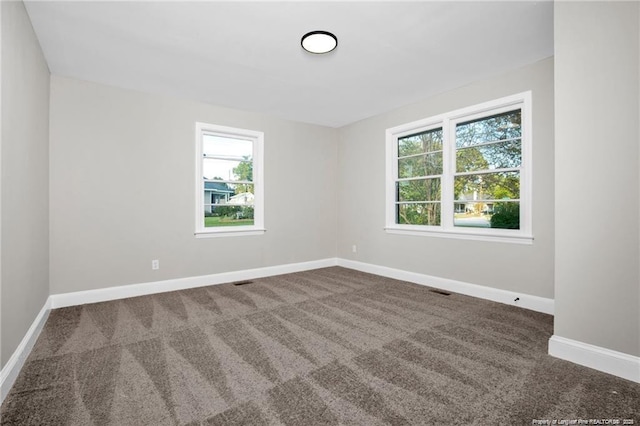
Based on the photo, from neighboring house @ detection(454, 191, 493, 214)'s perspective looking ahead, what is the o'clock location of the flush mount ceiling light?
The flush mount ceiling light is roughly at 1 o'clock from the neighboring house.

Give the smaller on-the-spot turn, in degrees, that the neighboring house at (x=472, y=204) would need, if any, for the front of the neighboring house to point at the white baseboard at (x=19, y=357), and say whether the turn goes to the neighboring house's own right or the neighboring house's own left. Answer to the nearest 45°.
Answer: approximately 45° to the neighboring house's own right

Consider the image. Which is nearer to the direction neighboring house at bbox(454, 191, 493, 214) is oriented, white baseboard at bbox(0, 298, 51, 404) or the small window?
the white baseboard

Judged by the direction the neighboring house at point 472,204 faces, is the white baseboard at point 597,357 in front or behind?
in front

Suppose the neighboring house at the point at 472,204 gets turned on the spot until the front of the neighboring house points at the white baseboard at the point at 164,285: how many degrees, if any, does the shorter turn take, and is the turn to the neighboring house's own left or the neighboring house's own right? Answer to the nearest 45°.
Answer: approximately 45° to the neighboring house's own right

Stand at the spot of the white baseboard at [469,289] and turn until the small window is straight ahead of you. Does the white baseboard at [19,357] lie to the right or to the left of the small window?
left

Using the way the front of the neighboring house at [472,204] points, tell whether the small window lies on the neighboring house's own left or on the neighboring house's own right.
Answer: on the neighboring house's own right

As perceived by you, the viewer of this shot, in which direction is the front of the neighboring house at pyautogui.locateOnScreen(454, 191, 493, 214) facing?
facing the viewer
